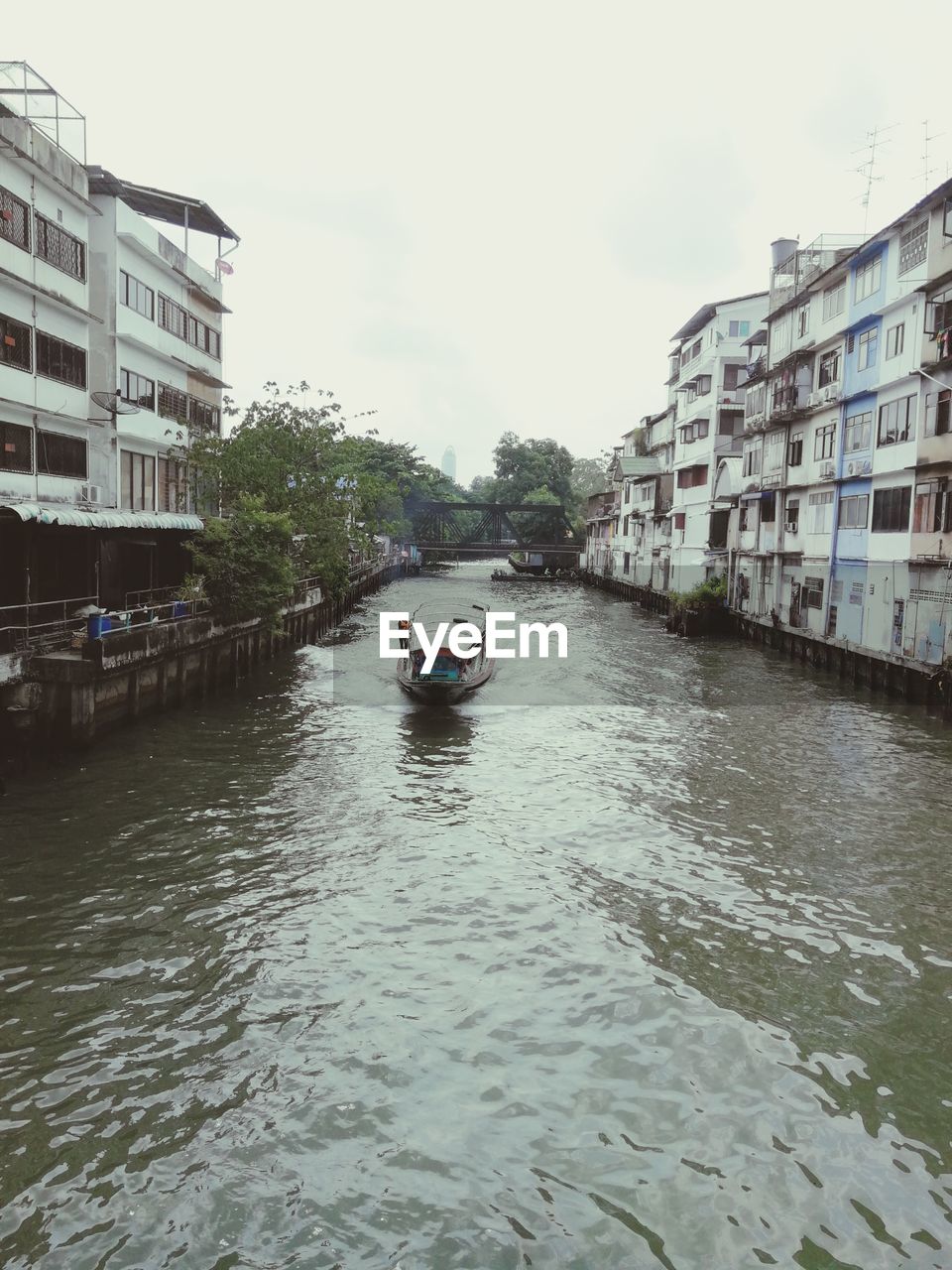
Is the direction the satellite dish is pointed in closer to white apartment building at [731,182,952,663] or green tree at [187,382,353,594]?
the white apartment building

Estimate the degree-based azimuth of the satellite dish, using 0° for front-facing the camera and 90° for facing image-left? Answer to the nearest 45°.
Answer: approximately 315°

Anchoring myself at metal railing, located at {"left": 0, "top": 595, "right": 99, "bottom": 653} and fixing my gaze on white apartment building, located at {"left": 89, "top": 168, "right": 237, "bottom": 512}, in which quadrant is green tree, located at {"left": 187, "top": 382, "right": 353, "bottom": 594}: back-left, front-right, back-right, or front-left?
front-right

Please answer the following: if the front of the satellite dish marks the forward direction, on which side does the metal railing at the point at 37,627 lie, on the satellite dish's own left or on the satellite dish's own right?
on the satellite dish's own right

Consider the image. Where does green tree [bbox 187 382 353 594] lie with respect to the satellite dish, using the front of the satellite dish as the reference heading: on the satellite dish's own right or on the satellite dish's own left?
on the satellite dish's own left
